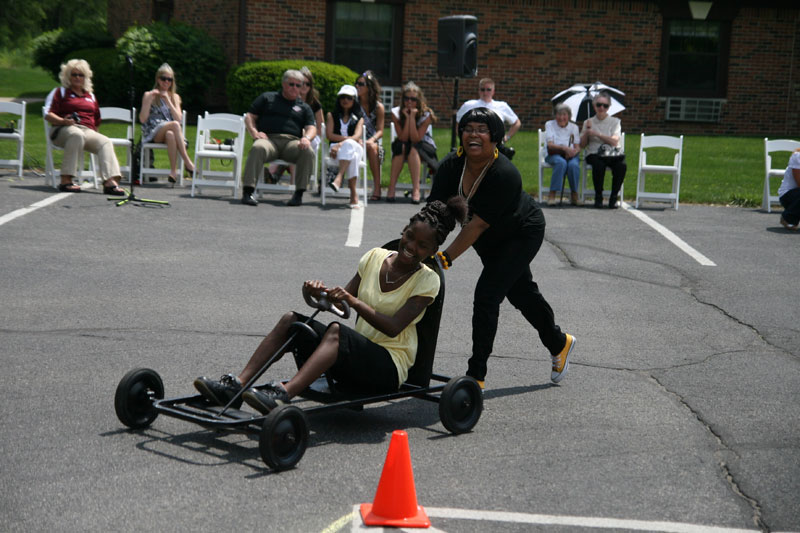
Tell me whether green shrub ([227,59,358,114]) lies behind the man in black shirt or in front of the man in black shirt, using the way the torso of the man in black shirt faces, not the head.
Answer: behind

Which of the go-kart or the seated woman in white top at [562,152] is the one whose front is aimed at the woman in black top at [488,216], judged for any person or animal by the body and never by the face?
the seated woman in white top

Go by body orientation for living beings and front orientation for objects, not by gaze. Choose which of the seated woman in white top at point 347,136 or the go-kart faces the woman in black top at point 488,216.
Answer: the seated woman in white top

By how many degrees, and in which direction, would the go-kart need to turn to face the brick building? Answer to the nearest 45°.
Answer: approximately 135° to its right

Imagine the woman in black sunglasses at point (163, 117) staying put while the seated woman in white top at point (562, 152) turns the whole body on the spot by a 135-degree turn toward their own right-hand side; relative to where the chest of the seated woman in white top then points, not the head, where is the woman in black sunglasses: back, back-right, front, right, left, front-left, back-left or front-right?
front-left

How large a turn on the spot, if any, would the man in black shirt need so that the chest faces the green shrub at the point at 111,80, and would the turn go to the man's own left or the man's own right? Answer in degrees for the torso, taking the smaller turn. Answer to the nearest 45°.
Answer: approximately 180°

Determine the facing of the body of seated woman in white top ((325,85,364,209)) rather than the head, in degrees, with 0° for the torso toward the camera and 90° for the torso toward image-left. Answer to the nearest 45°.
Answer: approximately 0°

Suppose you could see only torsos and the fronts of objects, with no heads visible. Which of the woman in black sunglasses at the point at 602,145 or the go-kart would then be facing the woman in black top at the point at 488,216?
the woman in black sunglasses

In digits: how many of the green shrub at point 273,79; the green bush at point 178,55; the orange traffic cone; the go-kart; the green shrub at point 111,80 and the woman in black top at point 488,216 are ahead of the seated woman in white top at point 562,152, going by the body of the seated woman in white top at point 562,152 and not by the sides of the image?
3
